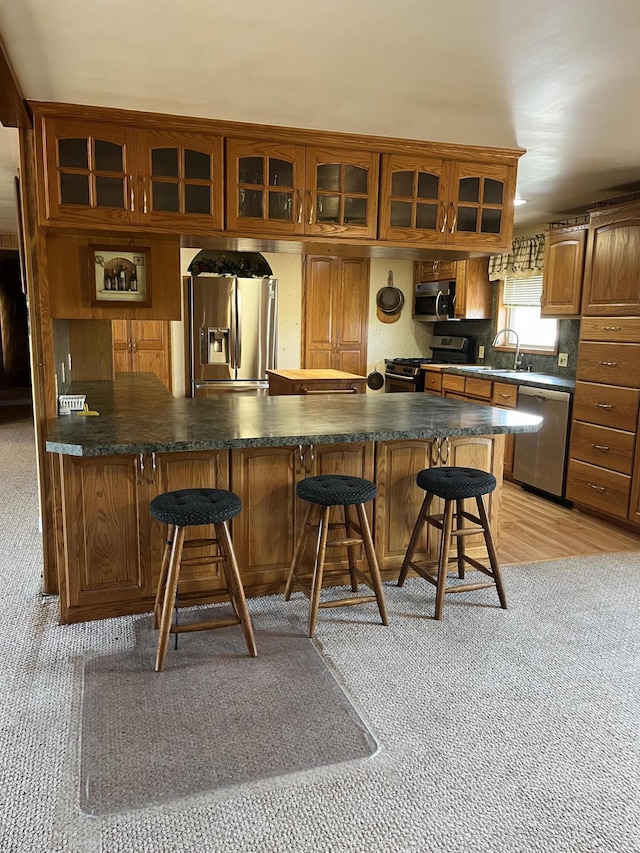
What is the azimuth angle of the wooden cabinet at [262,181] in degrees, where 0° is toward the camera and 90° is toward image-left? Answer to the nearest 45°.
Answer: approximately 0°

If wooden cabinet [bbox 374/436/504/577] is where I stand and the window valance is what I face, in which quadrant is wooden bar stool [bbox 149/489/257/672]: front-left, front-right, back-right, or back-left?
back-left

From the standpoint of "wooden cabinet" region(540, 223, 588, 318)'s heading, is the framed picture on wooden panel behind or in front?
in front

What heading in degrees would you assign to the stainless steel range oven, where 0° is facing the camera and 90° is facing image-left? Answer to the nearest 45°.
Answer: approximately 45°

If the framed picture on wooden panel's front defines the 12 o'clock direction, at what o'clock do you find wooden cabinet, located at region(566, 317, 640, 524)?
The wooden cabinet is roughly at 9 o'clock from the framed picture on wooden panel.

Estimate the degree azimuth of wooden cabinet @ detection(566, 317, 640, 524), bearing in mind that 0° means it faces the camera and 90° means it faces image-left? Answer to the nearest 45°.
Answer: approximately 45°

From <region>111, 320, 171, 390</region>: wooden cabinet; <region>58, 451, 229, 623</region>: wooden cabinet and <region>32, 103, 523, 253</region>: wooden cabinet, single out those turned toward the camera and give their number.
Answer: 3

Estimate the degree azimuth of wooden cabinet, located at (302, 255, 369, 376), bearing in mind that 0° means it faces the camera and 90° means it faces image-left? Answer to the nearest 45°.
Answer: approximately 0°
